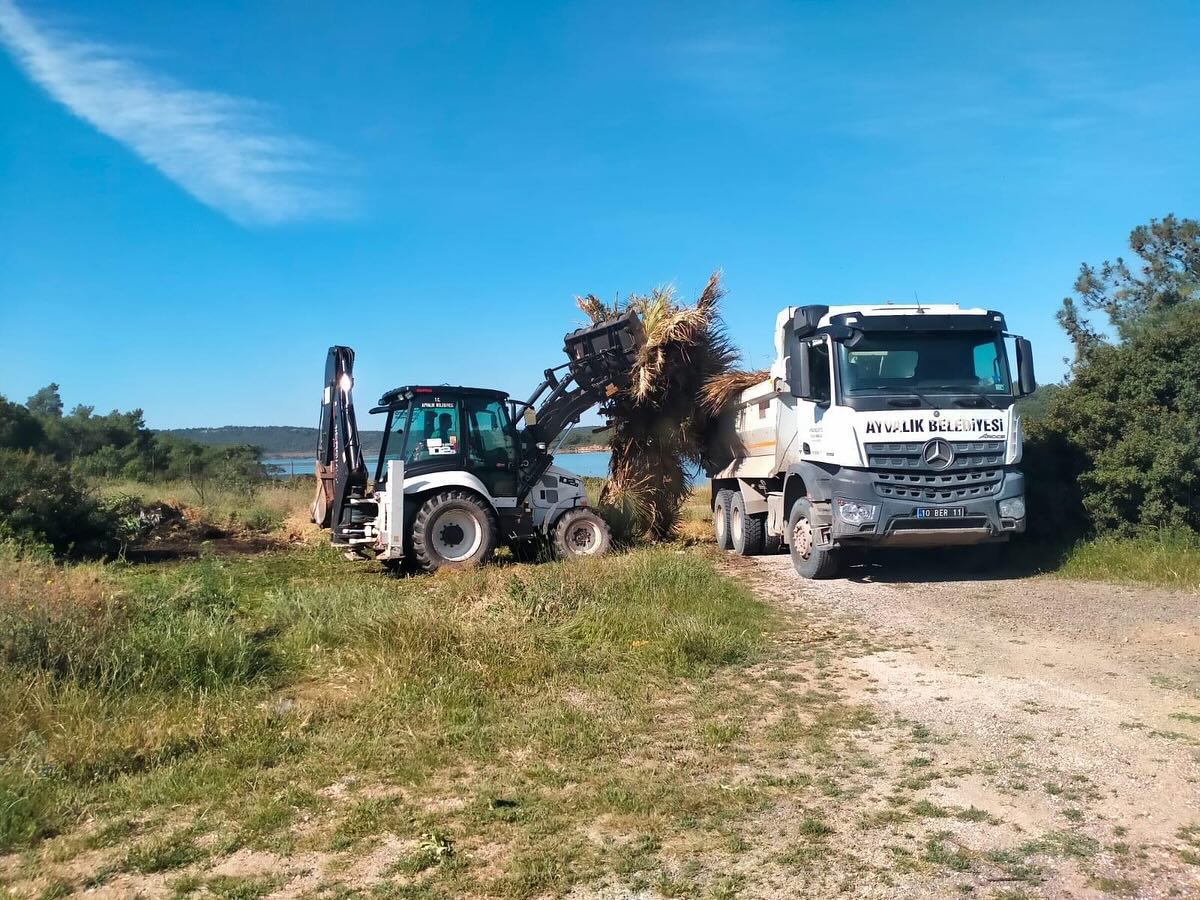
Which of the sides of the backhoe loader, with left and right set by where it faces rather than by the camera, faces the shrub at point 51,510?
back

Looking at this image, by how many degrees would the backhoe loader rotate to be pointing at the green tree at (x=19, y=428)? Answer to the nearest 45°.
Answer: approximately 135° to its left

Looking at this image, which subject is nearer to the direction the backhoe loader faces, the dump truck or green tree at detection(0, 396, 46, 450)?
the dump truck

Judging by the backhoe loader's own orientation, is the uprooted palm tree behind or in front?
in front

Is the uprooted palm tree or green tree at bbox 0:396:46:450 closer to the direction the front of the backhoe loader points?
the uprooted palm tree

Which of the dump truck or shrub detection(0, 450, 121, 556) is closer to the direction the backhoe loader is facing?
the dump truck

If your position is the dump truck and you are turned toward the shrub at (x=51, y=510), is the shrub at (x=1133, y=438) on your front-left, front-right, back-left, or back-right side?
back-right

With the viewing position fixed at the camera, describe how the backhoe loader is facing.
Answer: facing to the right of the viewer

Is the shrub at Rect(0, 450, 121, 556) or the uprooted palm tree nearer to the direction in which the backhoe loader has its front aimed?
the uprooted palm tree

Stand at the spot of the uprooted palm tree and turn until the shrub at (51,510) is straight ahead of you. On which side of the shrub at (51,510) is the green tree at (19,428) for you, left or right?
right

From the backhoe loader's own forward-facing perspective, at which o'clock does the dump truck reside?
The dump truck is roughly at 1 o'clock from the backhoe loader.

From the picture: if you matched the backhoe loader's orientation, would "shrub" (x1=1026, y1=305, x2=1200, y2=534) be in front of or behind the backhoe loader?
in front
